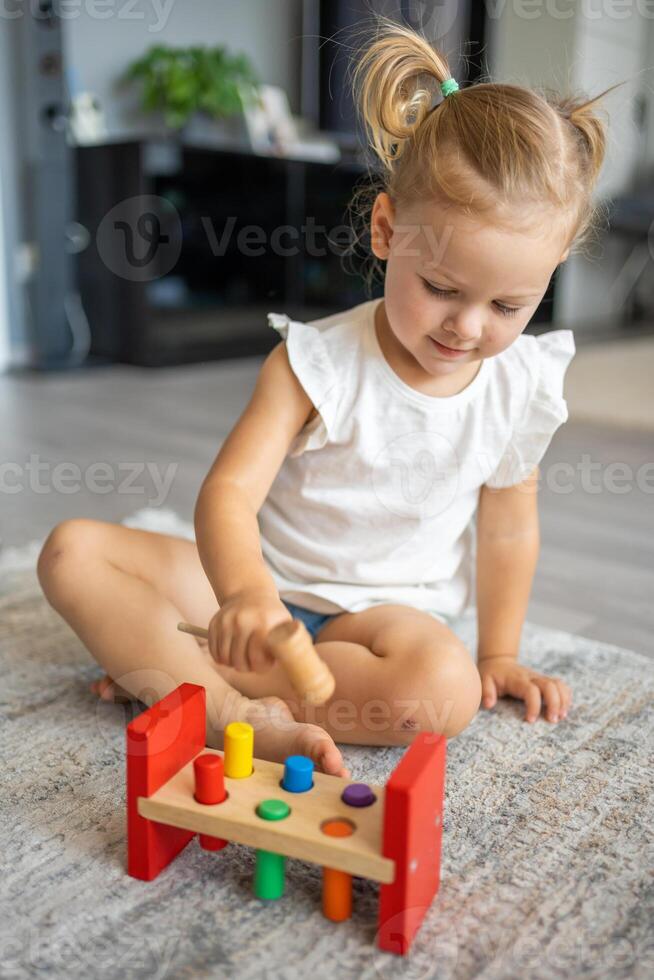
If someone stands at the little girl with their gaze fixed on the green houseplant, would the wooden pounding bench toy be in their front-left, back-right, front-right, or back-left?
back-left

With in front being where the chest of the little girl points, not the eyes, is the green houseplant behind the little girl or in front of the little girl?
behind

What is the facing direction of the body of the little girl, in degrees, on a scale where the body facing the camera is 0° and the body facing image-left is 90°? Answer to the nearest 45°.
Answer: approximately 0°
